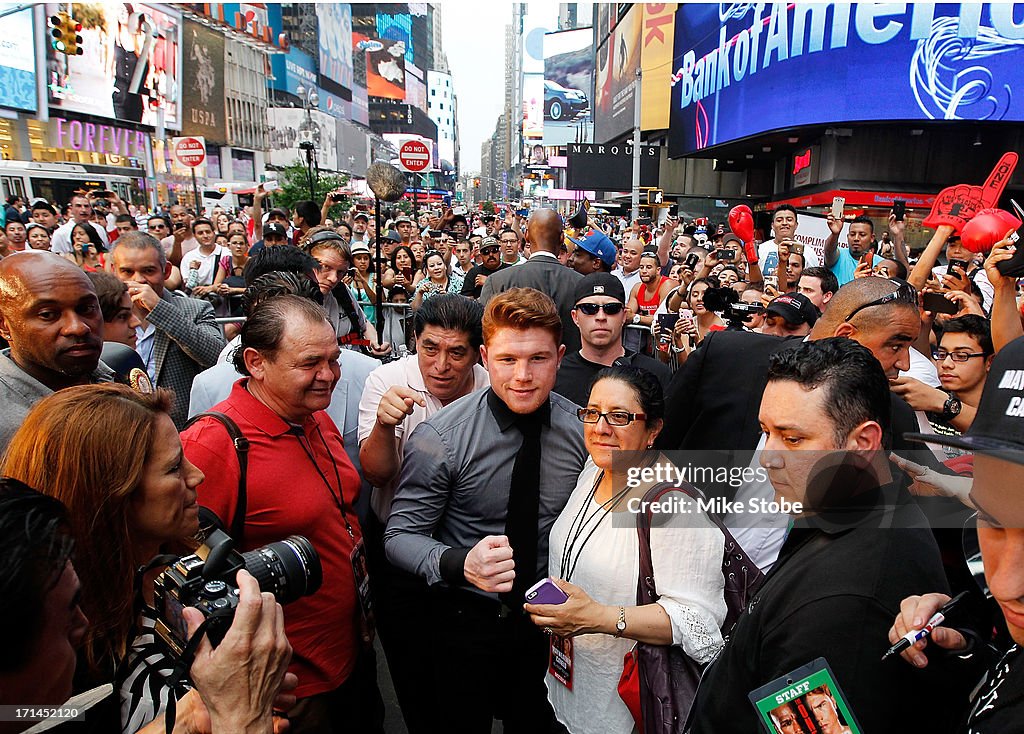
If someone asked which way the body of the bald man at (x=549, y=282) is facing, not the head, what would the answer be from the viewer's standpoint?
away from the camera

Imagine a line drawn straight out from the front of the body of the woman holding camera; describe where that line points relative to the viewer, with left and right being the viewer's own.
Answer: facing to the right of the viewer

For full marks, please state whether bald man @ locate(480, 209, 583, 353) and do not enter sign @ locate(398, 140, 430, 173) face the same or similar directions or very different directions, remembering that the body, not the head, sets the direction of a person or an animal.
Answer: very different directions

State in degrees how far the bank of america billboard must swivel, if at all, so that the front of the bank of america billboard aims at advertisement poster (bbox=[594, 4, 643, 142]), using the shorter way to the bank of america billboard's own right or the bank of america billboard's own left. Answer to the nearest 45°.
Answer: approximately 90° to the bank of america billboard's own right

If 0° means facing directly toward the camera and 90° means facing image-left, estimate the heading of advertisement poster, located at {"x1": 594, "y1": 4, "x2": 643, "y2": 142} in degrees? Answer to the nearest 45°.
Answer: approximately 45°

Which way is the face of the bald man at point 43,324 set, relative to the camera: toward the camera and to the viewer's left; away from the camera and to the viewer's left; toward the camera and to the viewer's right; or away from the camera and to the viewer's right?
toward the camera and to the viewer's right

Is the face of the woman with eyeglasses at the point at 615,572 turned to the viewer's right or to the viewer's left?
to the viewer's left

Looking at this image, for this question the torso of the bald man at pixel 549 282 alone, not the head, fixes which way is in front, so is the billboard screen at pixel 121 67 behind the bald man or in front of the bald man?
in front

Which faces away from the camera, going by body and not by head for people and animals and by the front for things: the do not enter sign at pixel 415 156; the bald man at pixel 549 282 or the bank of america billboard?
the bald man

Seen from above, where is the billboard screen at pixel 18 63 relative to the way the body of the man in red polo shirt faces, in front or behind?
behind

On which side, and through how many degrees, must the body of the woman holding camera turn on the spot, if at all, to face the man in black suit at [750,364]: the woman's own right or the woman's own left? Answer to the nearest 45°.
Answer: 0° — they already face them

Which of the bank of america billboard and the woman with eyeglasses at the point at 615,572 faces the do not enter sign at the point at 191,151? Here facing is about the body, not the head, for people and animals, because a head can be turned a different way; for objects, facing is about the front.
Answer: the bank of america billboard
